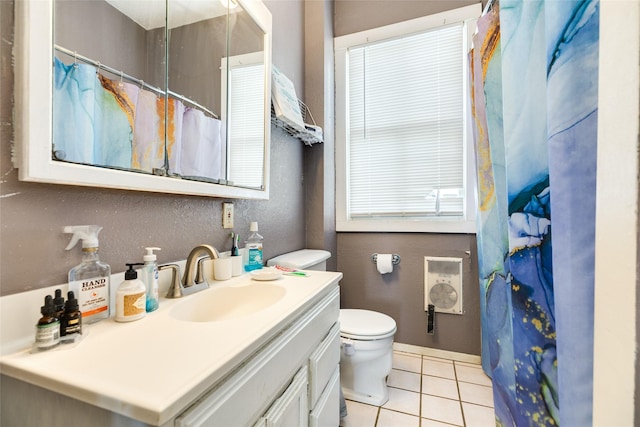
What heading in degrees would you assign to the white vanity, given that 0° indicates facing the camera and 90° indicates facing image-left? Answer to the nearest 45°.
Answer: approximately 315°

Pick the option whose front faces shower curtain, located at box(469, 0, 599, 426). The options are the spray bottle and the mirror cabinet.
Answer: the mirror cabinet

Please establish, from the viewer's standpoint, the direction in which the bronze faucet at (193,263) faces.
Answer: facing the viewer and to the right of the viewer

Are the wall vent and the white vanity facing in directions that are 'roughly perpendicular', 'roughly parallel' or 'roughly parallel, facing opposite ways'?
roughly perpendicular

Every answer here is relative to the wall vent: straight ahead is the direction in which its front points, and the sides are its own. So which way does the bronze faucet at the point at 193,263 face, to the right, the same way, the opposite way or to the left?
to the left
